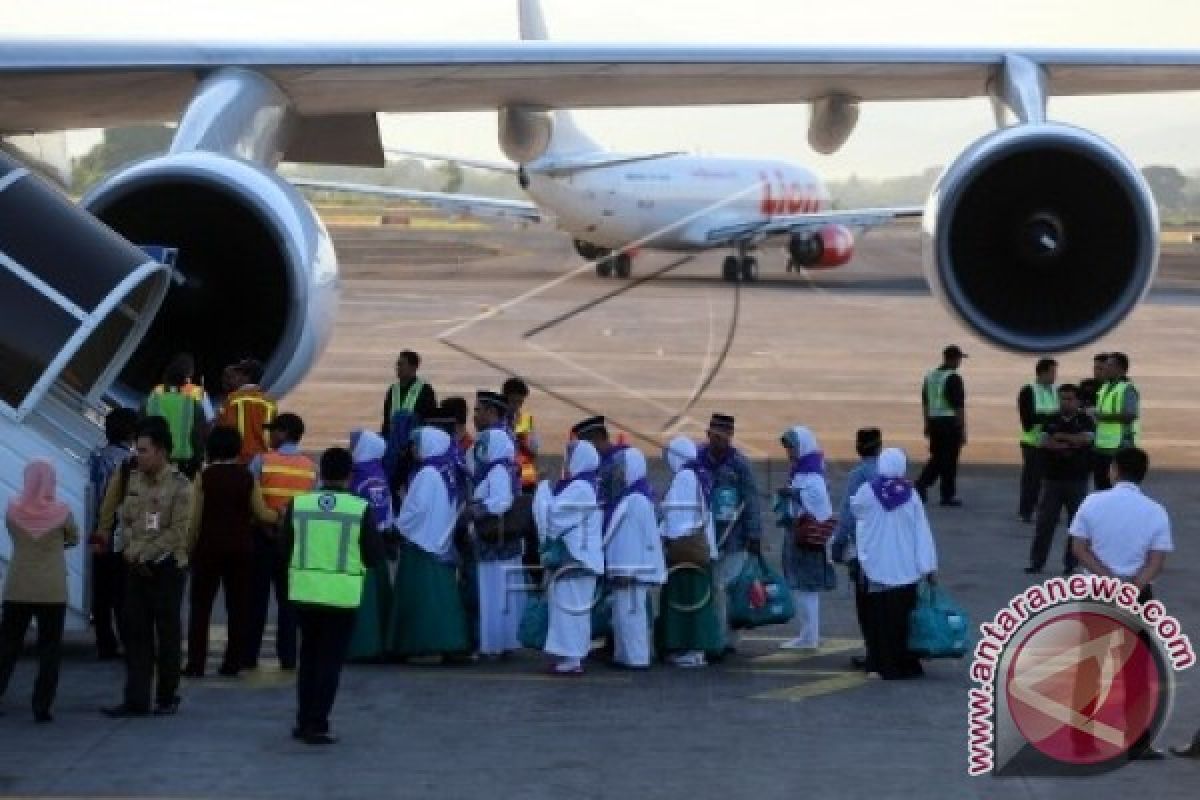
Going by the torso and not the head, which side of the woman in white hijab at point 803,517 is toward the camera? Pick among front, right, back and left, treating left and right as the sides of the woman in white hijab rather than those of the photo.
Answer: left

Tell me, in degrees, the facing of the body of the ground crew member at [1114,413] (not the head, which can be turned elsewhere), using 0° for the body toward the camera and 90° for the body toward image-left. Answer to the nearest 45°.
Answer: approximately 45°

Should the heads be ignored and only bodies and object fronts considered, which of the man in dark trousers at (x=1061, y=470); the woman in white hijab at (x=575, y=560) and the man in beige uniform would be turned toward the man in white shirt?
the man in dark trousers
